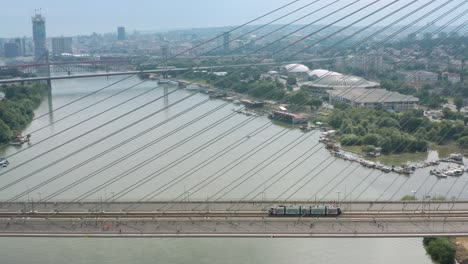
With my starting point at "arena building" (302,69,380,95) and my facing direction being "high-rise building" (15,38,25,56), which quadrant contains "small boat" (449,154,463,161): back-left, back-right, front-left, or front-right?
back-left
